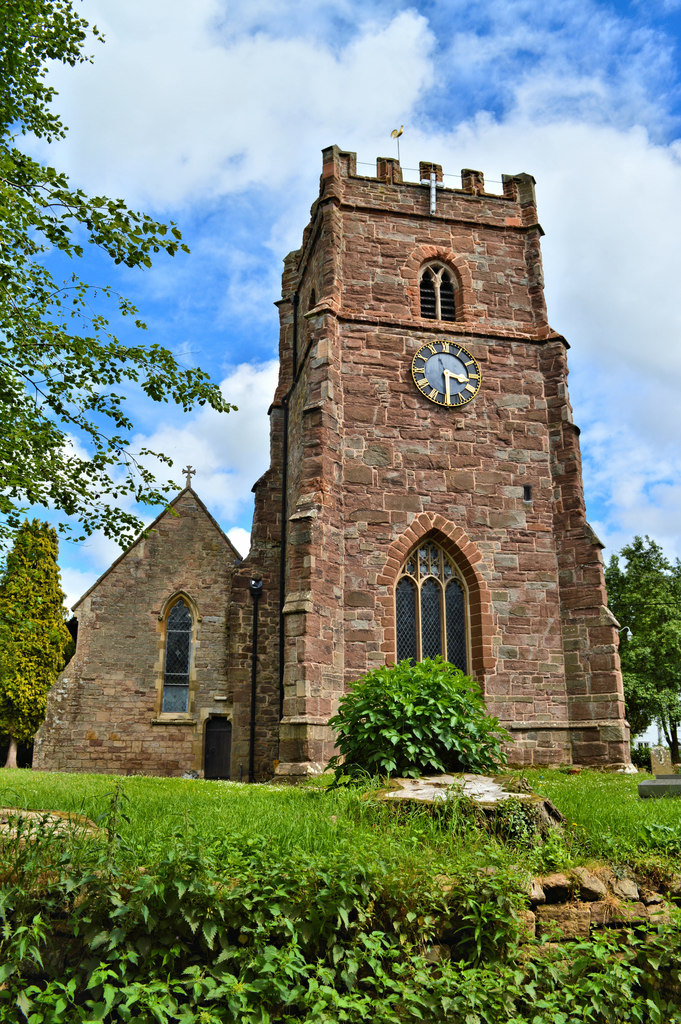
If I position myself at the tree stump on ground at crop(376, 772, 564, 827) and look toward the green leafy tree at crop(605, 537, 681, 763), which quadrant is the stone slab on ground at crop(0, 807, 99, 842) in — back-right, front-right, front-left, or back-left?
back-left

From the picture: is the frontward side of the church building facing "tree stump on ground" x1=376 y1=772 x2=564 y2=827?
yes

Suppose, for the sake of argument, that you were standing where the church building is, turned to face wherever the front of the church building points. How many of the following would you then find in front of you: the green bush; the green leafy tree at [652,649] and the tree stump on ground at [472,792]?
2

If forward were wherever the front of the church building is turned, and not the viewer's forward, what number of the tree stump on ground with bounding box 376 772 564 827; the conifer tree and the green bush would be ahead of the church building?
2

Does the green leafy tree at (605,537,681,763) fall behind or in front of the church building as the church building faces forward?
behind

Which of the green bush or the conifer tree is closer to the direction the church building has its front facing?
the green bush

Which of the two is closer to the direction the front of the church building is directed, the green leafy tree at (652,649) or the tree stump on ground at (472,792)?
the tree stump on ground

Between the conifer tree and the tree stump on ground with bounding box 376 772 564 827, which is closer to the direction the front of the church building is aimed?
the tree stump on ground

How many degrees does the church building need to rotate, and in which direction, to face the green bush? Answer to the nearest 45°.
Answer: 0° — it already faces it

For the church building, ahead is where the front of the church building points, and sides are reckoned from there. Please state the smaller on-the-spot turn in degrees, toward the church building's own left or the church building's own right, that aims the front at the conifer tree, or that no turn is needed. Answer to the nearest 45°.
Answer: approximately 135° to the church building's own right

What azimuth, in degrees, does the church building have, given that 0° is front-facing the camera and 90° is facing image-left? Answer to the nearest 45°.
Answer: approximately 0°

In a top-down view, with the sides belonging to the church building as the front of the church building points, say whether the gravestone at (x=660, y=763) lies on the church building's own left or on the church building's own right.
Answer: on the church building's own left

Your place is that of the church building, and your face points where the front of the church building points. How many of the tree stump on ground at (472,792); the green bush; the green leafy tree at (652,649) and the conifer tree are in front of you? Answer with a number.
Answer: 2
